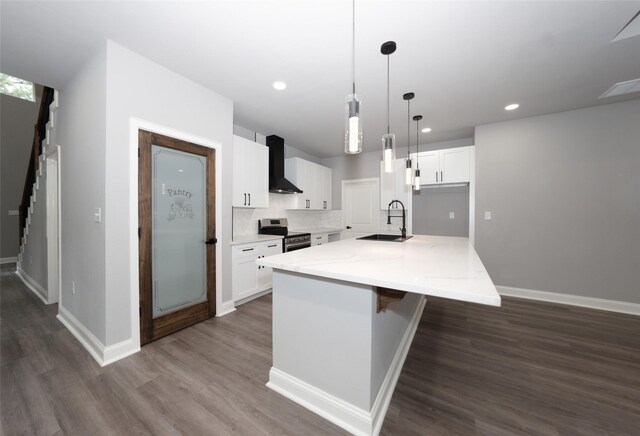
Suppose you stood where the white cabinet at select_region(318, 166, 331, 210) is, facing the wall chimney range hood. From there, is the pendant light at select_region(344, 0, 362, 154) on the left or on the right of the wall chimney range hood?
left

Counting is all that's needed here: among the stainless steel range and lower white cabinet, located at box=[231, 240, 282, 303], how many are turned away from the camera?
0

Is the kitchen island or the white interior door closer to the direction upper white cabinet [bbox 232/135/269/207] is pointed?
the kitchen island

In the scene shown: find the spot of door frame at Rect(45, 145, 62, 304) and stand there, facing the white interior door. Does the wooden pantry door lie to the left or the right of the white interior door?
right

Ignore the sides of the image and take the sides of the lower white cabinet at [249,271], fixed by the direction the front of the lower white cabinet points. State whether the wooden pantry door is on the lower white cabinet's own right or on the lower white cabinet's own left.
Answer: on the lower white cabinet's own right

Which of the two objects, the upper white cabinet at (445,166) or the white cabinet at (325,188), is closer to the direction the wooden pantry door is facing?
the upper white cabinet

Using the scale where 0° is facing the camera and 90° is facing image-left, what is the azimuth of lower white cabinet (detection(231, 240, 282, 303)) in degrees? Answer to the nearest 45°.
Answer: approximately 315°

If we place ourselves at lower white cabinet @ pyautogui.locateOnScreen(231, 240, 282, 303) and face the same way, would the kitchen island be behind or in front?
in front
